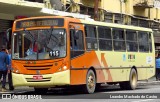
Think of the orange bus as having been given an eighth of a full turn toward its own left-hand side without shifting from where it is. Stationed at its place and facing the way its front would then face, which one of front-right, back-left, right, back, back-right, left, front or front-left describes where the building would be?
back

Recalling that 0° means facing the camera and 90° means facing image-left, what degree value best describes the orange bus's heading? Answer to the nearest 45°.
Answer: approximately 45°

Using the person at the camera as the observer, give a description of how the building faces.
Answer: facing the viewer and to the right of the viewer
